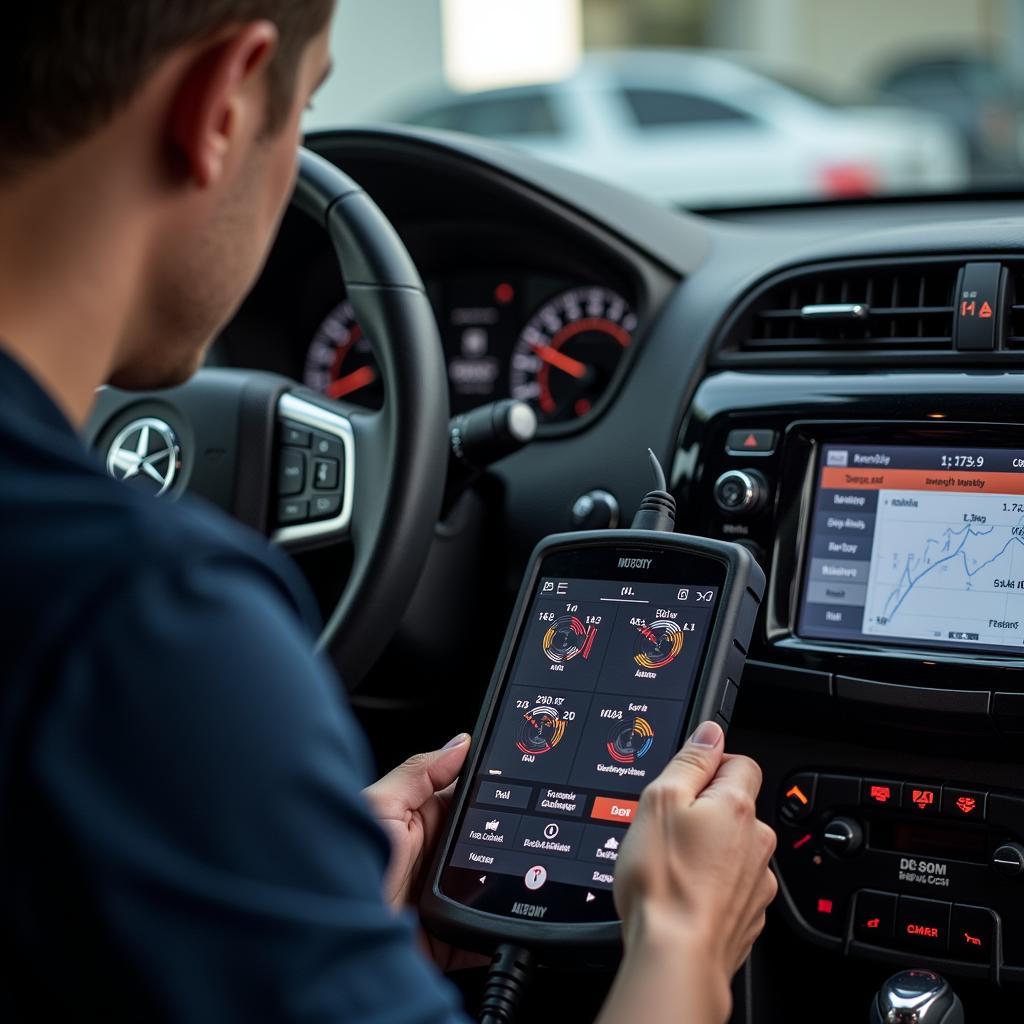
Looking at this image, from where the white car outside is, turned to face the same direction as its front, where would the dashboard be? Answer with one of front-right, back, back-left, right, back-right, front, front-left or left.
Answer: back-left

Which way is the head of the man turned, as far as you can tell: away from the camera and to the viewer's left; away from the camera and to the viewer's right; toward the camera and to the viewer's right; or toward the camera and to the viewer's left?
away from the camera and to the viewer's right

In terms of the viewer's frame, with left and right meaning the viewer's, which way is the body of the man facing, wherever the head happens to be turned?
facing away from the viewer and to the right of the viewer

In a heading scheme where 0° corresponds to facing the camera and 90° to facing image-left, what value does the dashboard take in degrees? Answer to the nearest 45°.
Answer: approximately 0°

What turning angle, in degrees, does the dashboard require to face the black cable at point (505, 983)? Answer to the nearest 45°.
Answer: approximately 45° to its right

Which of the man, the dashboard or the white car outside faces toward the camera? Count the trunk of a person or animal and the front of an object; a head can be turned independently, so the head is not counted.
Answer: the dashboard

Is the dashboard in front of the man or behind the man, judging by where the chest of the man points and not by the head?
in front

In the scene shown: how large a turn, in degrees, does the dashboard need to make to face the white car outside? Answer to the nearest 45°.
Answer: approximately 180°

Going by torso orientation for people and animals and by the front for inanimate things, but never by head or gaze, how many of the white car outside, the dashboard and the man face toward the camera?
1

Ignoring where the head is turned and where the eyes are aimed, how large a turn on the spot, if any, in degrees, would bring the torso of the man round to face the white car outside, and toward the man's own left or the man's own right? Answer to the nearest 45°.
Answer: approximately 45° to the man's own left

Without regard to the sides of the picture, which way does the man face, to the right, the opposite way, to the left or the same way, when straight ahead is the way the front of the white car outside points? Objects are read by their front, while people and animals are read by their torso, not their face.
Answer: to the right

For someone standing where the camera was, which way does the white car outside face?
facing away from the viewer and to the left of the viewer
